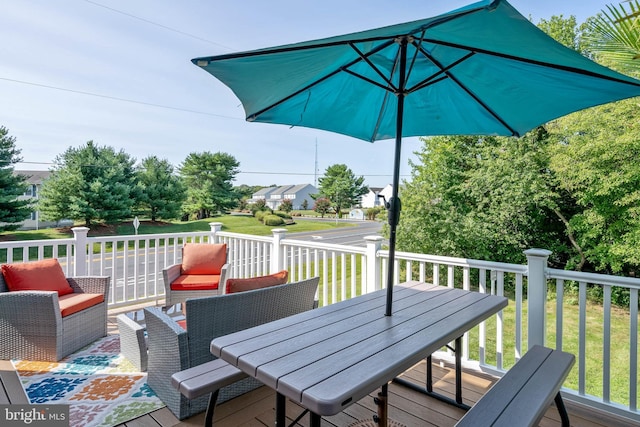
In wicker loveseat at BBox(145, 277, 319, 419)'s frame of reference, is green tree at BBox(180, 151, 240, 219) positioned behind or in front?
in front

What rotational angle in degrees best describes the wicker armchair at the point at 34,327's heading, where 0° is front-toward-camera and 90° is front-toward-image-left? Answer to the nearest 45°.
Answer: approximately 315°

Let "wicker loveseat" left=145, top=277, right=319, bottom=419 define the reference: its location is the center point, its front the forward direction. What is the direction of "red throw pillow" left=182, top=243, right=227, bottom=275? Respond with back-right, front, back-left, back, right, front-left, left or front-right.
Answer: front-right

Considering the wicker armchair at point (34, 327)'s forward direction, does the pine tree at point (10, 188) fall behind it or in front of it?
behind

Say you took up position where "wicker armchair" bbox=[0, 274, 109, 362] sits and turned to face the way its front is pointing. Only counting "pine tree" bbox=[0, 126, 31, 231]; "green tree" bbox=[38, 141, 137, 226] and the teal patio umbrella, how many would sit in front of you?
1

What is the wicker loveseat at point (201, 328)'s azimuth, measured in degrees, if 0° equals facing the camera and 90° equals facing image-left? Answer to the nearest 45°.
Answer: approximately 135°

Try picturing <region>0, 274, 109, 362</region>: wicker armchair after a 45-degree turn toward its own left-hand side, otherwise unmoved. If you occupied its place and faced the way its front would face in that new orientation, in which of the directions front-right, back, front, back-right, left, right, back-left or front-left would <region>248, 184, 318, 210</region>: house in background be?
front-left

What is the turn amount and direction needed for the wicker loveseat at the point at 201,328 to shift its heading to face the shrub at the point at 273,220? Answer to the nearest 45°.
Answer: approximately 45° to its right

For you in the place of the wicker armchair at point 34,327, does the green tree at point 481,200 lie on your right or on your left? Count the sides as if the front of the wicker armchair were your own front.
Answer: on your left

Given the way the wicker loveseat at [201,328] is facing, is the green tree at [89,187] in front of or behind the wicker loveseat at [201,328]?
in front

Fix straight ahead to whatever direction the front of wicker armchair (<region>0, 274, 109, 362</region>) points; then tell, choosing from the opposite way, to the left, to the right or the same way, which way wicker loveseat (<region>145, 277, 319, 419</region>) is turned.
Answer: the opposite way

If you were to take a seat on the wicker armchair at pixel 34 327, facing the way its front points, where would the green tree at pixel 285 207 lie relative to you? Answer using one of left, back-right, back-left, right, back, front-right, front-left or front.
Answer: left
